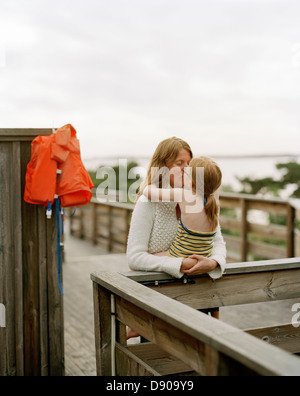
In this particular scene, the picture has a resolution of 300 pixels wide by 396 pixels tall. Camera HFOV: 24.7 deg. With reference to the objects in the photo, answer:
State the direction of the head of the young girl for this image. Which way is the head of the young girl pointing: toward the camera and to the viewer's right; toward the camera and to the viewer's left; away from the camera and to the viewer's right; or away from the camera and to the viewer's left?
away from the camera and to the viewer's left

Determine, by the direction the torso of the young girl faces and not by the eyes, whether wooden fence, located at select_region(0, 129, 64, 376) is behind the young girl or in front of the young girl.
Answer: in front

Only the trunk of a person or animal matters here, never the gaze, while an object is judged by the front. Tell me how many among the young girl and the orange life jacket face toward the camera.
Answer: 1

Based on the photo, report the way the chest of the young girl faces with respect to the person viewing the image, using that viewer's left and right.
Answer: facing away from the viewer and to the left of the viewer

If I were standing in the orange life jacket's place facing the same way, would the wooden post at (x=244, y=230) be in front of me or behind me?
behind

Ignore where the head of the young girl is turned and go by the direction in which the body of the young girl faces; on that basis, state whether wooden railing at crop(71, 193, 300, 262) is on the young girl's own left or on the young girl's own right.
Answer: on the young girl's own right

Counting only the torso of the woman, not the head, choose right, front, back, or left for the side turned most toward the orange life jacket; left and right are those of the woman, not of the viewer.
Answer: right

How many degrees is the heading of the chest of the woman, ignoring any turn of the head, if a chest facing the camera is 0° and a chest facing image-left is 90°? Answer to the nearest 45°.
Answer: approximately 315°

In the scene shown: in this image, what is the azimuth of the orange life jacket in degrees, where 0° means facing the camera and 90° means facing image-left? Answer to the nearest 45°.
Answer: approximately 0°

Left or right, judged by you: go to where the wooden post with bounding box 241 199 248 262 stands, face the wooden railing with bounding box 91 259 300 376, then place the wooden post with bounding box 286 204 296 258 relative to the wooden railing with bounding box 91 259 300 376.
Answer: left
